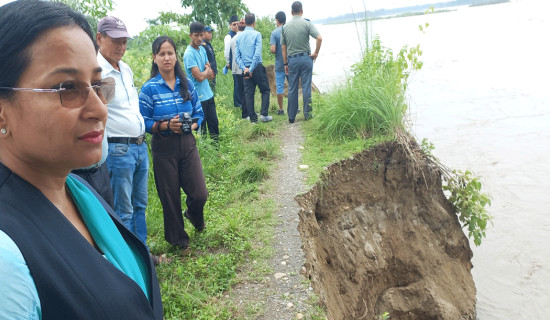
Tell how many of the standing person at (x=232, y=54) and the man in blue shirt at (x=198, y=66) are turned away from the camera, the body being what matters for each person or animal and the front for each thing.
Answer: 0

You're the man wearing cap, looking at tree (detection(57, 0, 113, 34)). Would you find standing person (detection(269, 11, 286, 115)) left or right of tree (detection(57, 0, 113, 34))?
right

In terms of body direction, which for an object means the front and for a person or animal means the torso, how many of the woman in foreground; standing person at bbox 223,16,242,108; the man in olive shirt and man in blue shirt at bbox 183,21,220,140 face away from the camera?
1

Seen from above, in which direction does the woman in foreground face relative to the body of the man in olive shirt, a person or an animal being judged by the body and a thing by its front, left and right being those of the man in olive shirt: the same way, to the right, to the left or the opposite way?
to the right

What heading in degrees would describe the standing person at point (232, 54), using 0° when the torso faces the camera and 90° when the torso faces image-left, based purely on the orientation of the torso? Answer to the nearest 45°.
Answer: approximately 315°

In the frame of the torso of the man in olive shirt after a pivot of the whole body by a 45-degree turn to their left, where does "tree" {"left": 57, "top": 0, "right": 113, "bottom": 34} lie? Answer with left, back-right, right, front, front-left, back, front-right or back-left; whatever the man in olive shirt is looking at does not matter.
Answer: left

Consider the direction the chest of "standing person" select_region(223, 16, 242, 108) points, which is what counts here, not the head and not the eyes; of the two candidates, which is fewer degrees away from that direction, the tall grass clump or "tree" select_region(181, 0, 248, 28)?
the tall grass clump

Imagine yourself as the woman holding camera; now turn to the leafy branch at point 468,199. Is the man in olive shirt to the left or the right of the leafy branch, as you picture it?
left

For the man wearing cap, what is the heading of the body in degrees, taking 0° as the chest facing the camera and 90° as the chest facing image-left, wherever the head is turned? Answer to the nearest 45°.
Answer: approximately 315°

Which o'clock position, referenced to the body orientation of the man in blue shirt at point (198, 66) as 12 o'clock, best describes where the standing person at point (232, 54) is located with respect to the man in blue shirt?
The standing person is roughly at 8 o'clock from the man in blue shirt.

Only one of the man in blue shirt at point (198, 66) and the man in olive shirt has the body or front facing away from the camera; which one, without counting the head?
the man in olive shirt

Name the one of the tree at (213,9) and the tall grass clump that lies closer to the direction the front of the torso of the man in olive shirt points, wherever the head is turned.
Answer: the tree

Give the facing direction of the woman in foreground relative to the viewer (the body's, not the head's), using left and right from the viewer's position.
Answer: facing the viewer and to the right of the viewer

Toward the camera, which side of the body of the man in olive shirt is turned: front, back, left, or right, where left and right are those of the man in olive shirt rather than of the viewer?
back

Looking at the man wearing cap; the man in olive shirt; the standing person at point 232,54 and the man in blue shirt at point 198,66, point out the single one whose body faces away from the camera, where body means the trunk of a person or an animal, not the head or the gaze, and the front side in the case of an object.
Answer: the man in olive shirt
